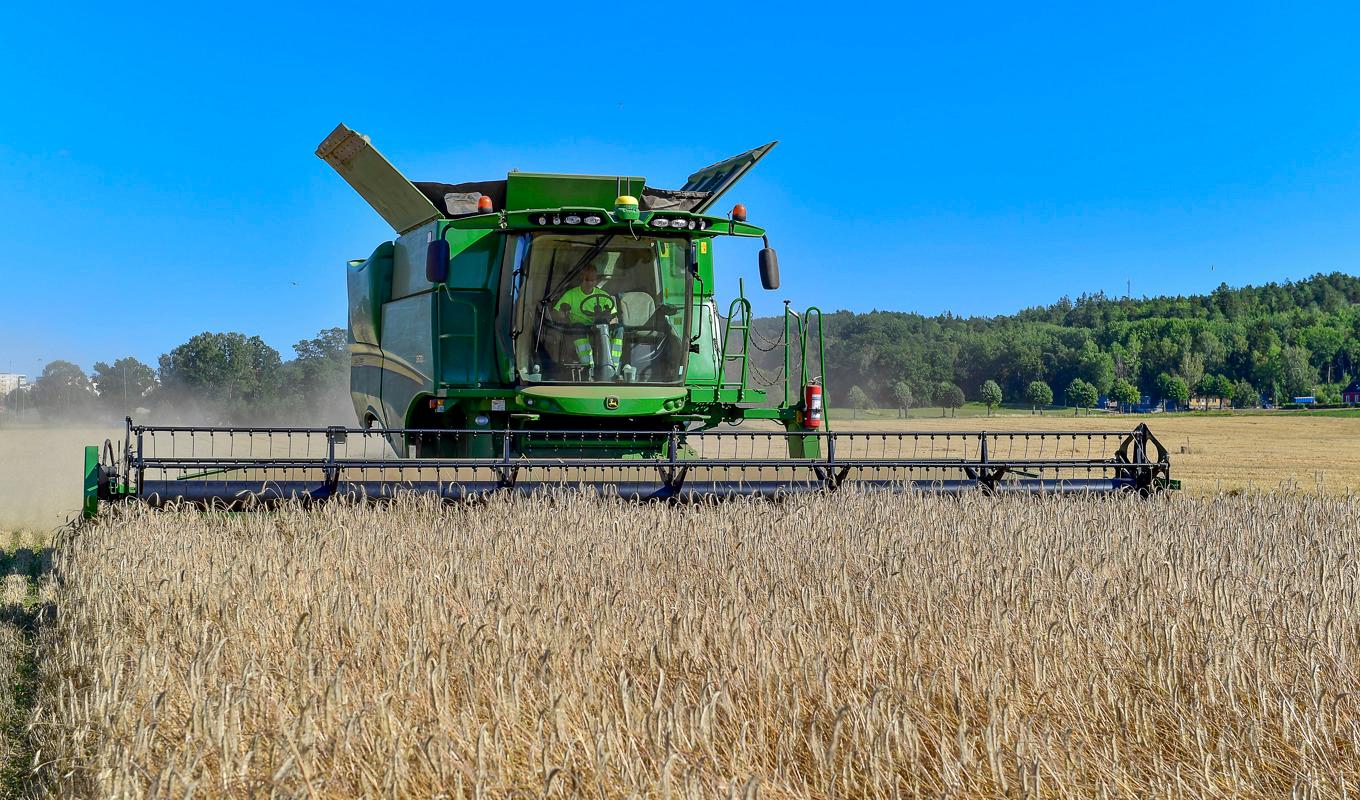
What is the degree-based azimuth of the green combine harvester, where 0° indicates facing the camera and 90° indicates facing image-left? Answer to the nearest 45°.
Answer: approximately 0°
